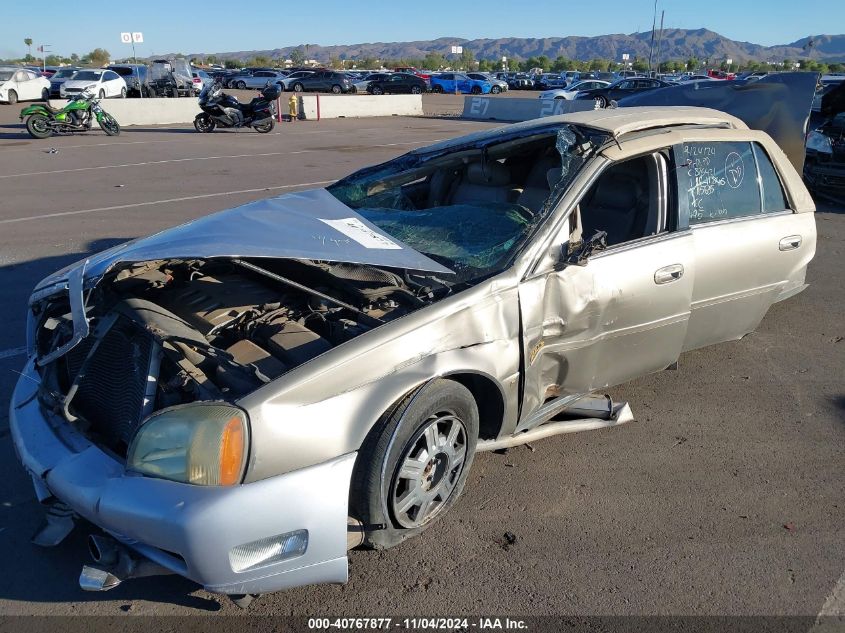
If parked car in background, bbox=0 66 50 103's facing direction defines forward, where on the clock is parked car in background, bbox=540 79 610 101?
parked car in background, bbox=540 79 610 101 is roughly at 8 o'clock from parked car in background, bbox=0 66 50 103.

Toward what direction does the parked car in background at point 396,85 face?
to the viewer's left

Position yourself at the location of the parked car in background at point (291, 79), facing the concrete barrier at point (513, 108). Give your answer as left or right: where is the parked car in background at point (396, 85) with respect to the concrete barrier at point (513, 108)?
left

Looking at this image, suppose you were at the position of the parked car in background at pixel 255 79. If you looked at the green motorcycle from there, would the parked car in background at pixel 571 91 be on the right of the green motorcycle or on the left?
left

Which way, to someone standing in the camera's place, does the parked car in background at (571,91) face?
facing to the left of the viewer

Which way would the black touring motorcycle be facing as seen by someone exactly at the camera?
facing to the left of the viewer

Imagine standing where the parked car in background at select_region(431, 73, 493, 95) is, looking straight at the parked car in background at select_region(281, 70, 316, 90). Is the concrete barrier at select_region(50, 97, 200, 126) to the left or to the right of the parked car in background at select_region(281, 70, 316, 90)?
left
